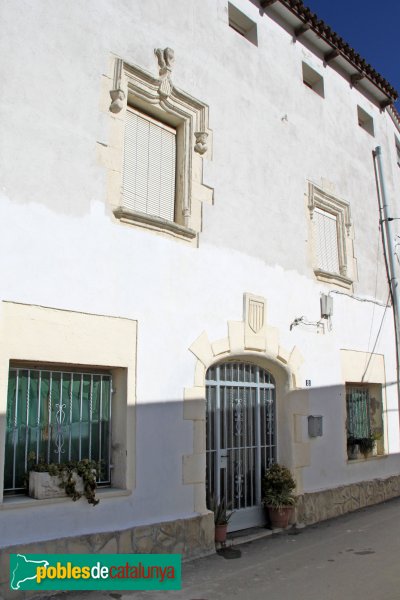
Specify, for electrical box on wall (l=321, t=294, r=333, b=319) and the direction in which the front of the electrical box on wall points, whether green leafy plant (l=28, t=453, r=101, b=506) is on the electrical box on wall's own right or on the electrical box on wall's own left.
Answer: on the electrical box on wall's own right

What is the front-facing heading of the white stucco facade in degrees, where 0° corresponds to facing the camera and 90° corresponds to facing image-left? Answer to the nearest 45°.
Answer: approximately 315°

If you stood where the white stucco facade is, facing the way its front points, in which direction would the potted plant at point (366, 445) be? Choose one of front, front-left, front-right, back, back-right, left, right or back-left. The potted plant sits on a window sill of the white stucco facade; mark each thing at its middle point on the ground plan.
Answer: left

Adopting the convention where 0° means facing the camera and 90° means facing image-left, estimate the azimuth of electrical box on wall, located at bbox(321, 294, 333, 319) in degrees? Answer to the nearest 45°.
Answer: approximately 315°

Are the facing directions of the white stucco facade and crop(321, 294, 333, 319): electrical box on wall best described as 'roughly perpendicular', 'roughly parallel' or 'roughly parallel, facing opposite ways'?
roughly parallel
